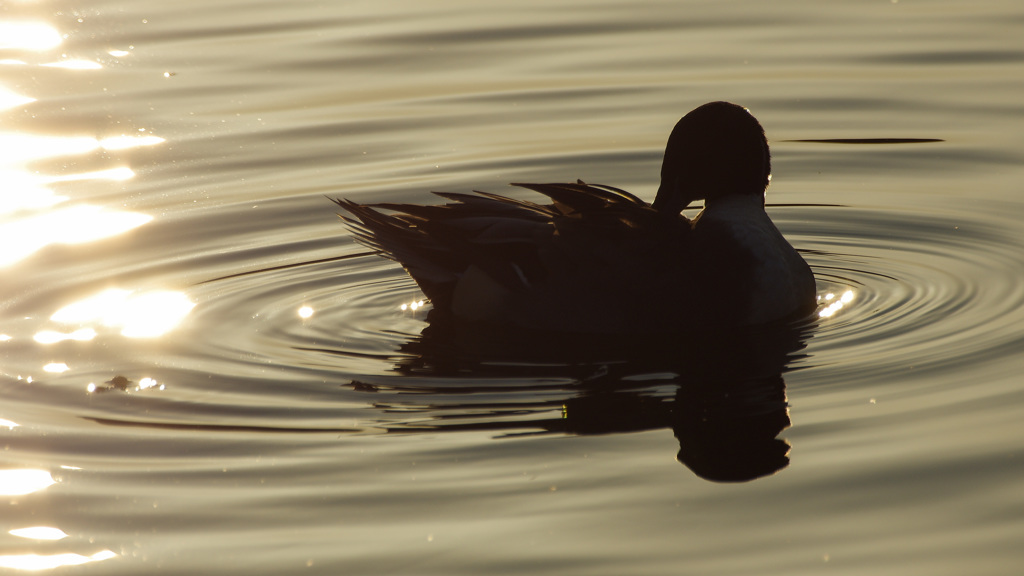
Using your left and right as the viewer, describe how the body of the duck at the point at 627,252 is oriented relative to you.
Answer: facing to the right of the viewer
